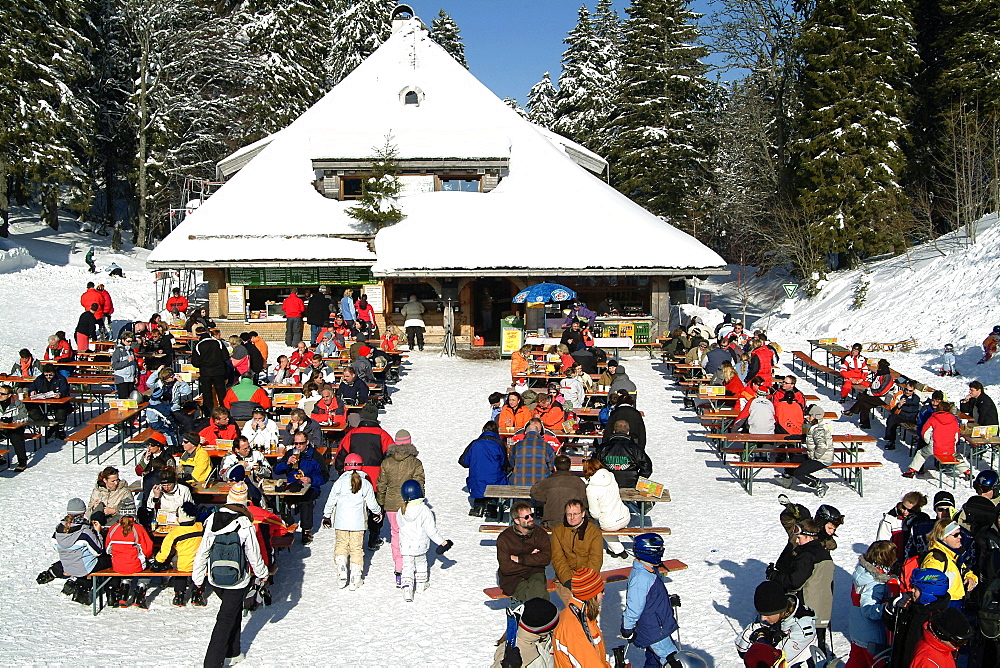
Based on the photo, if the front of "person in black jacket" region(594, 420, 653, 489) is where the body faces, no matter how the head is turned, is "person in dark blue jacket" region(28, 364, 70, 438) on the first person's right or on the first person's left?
on the first person's left

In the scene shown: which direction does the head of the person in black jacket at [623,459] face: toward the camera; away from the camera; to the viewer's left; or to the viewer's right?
away from the camera

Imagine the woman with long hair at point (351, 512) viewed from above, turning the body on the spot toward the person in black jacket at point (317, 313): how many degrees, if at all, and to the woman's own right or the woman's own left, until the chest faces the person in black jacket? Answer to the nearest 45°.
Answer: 0° — they already face them

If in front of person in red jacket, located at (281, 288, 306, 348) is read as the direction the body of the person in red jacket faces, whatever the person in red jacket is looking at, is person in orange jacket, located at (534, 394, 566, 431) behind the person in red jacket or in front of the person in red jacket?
behind

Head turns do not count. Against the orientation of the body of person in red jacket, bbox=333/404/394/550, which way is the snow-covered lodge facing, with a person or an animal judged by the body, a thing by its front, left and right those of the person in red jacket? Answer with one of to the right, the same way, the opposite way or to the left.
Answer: the opposite way

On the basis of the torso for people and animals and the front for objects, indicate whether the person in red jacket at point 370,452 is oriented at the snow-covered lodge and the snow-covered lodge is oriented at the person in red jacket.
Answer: yes

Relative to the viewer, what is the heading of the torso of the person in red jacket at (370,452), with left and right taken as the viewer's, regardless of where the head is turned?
facing away from the viewer

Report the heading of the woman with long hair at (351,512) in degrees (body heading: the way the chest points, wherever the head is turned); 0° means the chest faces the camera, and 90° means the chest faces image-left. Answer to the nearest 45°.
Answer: approximately 180°

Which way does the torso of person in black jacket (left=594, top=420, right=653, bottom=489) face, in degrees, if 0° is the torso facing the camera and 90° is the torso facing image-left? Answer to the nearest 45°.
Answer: approximately 180°

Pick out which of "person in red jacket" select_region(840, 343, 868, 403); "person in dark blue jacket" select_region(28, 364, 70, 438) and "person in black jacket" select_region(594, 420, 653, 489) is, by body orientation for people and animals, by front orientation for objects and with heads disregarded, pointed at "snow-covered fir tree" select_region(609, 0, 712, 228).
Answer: "person in black jacket" select_region(594, 420, 653, 489)

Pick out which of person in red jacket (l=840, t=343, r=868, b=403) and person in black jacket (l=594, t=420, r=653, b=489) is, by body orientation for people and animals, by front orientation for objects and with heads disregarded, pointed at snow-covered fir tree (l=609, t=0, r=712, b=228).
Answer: the person in black jacket
